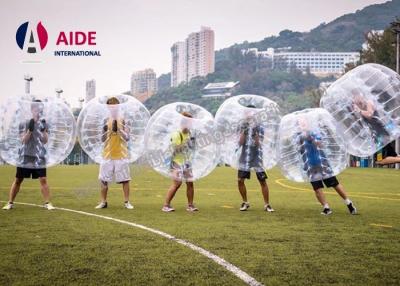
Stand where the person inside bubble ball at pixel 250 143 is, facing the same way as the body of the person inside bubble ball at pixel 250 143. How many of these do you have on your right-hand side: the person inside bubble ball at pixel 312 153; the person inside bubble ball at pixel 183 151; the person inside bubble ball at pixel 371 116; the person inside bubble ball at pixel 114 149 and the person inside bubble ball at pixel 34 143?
3

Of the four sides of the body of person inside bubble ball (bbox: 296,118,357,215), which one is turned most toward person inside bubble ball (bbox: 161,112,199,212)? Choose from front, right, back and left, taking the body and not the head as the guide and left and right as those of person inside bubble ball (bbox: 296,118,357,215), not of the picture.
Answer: right

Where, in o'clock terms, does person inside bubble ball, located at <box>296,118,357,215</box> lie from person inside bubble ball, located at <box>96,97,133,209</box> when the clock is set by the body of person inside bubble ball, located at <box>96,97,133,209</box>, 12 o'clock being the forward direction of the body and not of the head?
person inside bubble ball, located at <box>296,118,357,215</box> is roughly at 10 o'clock from person inside bubble ball, located at <box>96,97,133,209</box>.

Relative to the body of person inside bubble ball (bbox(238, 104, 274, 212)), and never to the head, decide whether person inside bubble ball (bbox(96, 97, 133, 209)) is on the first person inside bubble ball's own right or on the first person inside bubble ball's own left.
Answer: on the first person inside bubble ball's own right

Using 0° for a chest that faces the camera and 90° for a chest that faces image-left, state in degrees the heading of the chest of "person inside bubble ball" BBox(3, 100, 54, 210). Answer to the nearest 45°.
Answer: approximately 0°

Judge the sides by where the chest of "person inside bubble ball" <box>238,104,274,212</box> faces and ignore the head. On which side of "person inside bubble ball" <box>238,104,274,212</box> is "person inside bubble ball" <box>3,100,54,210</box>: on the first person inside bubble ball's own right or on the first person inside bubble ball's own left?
on the first person inside bubble ball's own right

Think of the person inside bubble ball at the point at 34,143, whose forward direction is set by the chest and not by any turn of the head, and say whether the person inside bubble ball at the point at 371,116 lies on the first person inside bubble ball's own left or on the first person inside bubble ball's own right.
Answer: on the first person inside bubble ball's own left

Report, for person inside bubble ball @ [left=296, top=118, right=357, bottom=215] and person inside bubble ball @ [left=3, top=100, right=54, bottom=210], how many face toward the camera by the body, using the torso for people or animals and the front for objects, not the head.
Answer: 2
